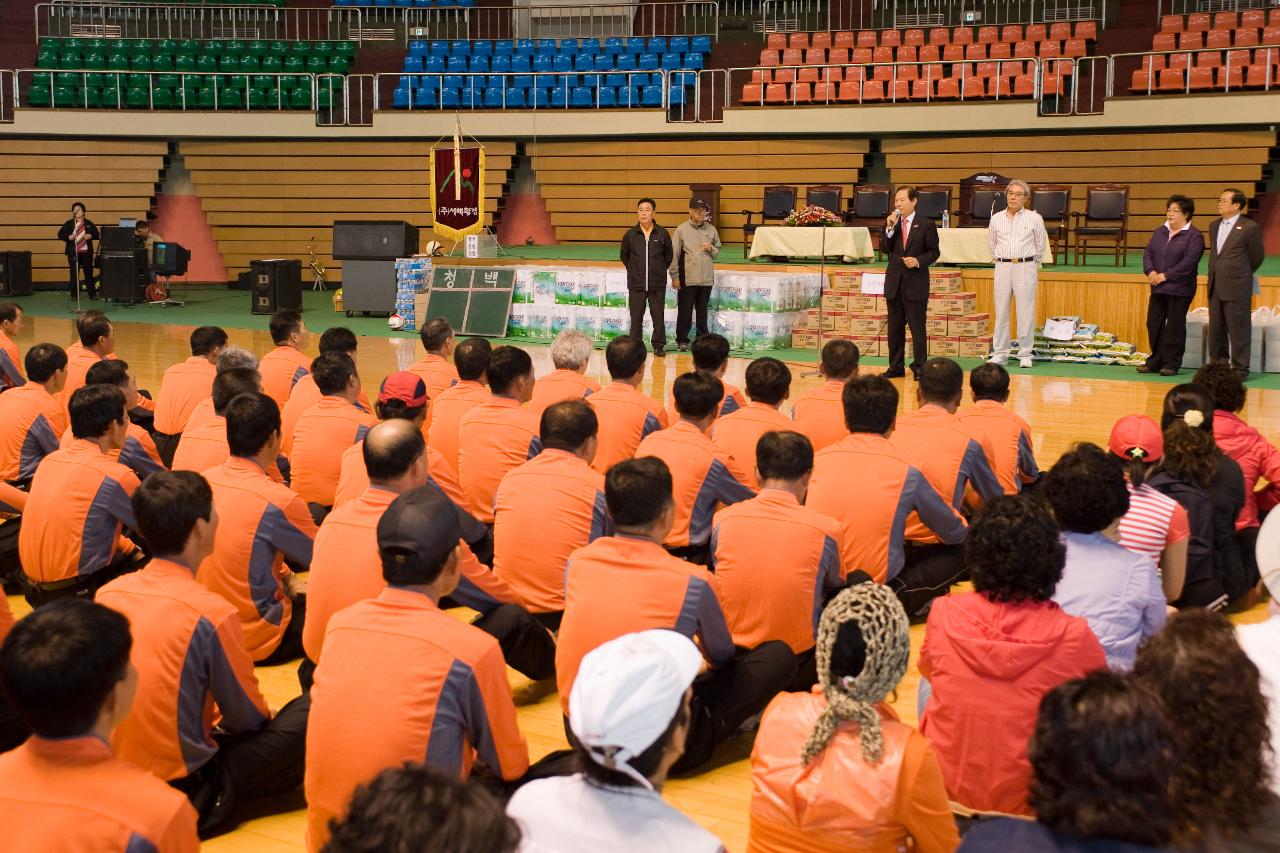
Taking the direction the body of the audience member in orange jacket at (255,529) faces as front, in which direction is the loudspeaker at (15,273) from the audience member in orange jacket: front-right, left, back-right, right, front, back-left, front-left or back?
front-left

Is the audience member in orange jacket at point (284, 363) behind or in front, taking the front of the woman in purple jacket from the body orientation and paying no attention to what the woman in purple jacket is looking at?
in front

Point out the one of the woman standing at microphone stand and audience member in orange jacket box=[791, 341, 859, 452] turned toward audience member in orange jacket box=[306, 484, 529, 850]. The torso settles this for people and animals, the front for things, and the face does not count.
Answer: the woman standing at microphone stand

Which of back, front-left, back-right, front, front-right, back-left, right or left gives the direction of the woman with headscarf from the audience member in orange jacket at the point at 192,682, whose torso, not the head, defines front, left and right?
right

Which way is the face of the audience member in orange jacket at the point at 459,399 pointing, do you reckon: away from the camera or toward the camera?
away from the camera

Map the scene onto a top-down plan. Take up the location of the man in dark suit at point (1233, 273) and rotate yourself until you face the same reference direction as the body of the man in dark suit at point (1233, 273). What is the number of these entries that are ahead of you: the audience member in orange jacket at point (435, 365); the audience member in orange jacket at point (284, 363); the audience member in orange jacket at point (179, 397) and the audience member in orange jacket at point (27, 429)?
4

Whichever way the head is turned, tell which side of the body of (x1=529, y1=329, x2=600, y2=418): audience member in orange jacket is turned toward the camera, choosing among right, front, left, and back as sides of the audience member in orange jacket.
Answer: back

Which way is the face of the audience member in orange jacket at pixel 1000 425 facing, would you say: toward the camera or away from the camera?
away from the camera

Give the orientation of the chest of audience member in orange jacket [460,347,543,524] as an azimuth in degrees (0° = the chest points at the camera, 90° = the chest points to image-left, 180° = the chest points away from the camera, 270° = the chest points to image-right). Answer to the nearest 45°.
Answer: approximately 225°

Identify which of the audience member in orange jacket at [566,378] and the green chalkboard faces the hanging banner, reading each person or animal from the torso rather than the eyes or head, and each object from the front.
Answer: the audience member in orange jacket

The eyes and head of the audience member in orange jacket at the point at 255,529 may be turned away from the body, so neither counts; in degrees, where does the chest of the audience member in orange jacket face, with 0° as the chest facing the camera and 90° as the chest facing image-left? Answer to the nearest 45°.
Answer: approximately 225°

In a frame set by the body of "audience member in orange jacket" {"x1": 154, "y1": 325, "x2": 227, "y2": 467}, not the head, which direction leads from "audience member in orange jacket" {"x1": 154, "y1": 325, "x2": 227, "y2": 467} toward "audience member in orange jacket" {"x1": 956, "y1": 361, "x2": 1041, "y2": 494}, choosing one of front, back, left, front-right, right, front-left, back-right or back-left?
right

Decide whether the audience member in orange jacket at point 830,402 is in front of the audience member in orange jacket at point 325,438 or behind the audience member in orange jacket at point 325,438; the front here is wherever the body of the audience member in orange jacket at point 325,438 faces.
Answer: in front

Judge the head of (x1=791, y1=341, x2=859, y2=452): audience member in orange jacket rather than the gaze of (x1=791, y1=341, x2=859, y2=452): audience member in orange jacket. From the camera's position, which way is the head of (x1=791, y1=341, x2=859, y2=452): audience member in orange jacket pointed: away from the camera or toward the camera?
away from the camera

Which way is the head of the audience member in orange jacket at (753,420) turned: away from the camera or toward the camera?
away from the camera

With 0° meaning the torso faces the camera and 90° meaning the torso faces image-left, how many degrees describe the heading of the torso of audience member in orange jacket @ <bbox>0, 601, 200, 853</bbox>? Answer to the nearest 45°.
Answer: approximately 225°

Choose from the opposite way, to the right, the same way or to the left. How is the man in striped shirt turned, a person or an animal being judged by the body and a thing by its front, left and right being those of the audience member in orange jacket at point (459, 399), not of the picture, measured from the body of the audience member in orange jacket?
the opposite way

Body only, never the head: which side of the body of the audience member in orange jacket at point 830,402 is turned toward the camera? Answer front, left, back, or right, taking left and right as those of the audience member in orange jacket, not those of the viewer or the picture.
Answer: back

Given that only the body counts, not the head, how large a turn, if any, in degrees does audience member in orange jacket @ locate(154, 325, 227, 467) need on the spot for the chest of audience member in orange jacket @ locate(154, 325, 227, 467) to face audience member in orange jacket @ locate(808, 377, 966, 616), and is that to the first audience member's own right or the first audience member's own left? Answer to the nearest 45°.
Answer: approximately 90° to the first audience member's own right

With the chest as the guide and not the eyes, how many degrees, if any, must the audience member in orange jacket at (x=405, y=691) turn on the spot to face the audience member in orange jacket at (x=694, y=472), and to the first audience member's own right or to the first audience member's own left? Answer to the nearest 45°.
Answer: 0° — they already face them

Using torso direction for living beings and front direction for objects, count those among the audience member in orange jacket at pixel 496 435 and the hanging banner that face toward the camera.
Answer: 1
